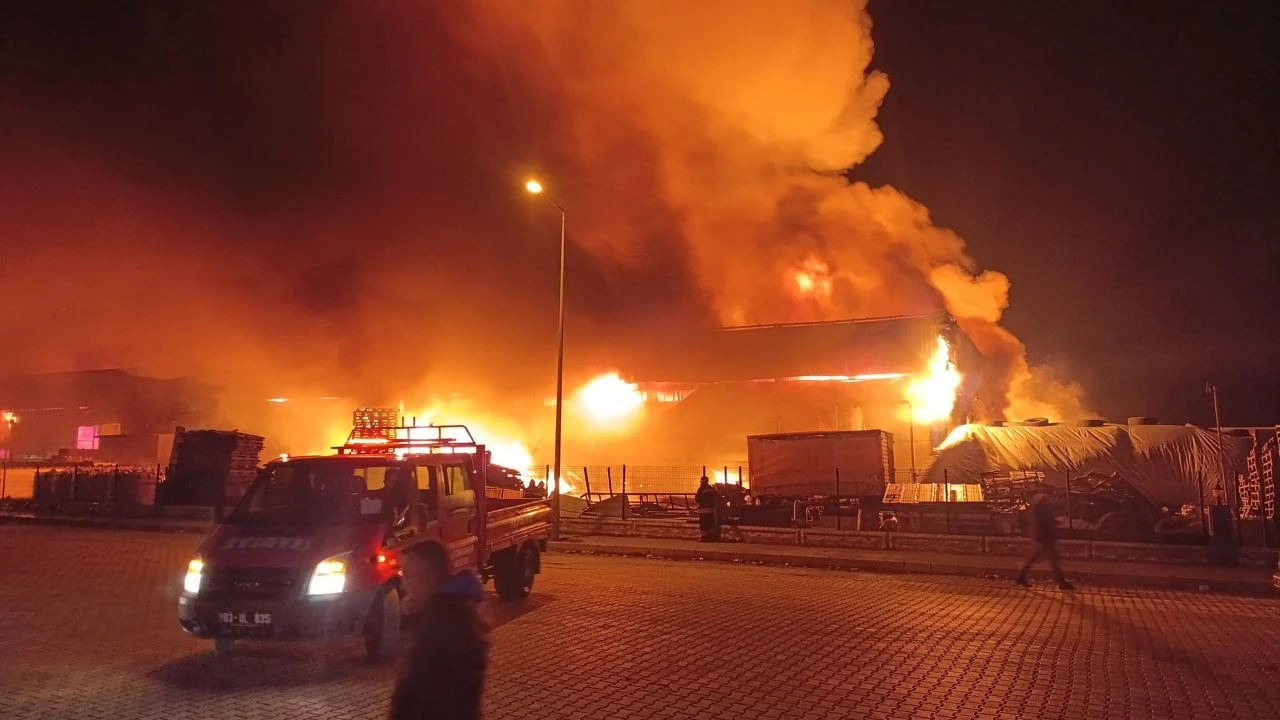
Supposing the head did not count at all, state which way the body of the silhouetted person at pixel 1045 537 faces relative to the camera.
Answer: to the viewer's right

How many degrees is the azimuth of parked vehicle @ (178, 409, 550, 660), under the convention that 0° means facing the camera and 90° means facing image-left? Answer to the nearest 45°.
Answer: approximately 45°

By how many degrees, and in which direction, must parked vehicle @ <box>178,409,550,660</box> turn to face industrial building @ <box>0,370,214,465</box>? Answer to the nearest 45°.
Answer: approximately 135° to its right

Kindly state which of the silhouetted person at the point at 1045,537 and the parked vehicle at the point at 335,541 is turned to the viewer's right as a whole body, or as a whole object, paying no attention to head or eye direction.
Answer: the silhouetted person

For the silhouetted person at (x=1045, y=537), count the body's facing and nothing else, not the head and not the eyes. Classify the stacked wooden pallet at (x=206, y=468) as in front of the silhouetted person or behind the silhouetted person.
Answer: behind

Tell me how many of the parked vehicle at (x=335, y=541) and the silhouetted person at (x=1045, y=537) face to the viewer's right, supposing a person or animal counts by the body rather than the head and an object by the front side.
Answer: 1

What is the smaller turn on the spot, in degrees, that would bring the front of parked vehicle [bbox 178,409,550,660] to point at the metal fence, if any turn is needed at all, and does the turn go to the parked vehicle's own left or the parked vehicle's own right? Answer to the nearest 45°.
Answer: approximately 135° to the parked vehicle's own right

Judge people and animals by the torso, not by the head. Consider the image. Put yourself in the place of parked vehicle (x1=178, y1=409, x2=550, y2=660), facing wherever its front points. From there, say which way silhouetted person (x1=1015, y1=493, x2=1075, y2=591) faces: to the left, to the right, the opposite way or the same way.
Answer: to the left

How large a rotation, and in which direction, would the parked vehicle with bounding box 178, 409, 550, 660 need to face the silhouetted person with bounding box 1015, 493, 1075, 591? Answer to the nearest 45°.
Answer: approximately 135° to its left

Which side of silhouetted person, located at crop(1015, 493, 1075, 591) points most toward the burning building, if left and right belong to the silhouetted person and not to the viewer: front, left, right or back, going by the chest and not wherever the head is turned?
left

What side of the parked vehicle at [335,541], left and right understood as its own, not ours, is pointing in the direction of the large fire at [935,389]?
back

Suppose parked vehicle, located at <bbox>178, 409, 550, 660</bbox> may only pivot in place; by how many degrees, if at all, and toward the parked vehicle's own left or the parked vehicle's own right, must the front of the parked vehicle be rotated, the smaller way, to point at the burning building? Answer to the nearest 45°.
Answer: approximately 180°
